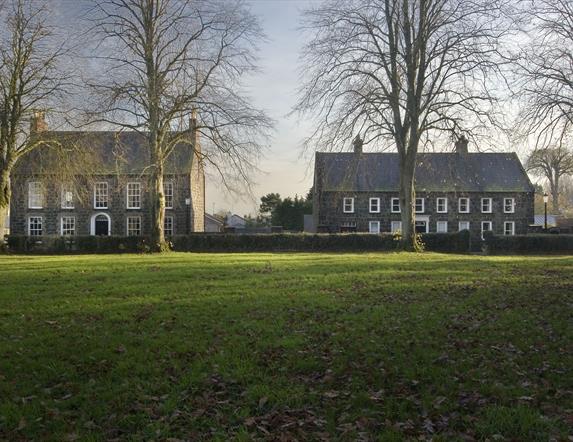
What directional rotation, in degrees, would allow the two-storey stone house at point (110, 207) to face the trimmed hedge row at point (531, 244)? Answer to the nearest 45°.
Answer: approximately 45° to its left

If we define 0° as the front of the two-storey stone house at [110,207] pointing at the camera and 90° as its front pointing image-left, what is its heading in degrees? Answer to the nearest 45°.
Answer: approximately 0°
